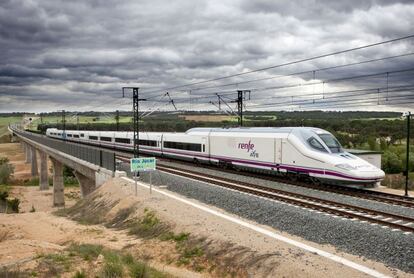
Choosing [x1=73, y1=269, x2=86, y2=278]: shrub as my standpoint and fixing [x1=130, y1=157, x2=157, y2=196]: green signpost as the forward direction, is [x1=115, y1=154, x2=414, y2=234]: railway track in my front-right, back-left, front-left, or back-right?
front-right

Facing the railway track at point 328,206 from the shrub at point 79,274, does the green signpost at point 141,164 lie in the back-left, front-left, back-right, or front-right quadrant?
front-left

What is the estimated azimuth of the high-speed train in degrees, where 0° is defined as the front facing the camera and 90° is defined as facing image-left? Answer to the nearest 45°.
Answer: approximately 315°

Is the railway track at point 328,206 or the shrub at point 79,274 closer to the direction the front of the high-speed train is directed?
the railway track

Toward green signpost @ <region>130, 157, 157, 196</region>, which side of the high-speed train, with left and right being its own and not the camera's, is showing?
right

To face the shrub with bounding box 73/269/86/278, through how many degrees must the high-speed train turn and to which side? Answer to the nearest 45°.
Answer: approximately 90° to its right

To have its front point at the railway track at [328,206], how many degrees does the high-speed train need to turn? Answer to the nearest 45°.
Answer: approximately 45° to its right
